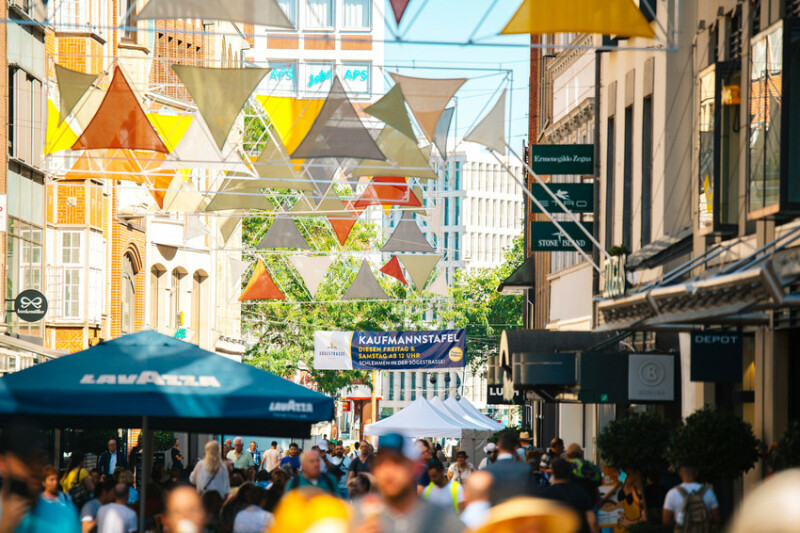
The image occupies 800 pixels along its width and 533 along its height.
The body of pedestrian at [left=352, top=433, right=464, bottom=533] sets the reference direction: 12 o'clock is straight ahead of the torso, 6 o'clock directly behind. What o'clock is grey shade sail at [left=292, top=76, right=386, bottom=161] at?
The grey shade sail is roughly at 6 o'clock from the pedestrian.

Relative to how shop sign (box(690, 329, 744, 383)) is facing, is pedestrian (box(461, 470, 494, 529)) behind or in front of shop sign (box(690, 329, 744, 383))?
in front

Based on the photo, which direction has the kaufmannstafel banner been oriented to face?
toward the camera

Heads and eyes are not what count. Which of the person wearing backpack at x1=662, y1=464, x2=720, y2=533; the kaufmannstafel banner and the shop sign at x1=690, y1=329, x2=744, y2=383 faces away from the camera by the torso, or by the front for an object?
the person wearing backpack

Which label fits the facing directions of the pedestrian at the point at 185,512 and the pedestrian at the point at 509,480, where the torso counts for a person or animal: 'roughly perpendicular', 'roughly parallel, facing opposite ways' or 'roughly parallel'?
roughly parallel, facing opposite ways

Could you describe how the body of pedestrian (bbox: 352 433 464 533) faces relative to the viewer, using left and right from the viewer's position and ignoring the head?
facing the viewer

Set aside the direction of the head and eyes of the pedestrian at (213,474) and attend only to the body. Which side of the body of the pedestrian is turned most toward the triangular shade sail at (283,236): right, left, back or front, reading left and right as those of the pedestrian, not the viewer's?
front

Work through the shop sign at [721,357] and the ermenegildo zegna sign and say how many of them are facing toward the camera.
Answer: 2

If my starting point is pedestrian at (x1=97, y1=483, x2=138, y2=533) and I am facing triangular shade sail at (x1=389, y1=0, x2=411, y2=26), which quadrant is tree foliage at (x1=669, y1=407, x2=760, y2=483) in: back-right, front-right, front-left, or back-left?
front-right

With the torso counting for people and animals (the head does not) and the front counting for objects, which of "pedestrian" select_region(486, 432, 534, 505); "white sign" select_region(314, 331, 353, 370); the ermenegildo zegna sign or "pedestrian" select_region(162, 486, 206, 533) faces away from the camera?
"pedestrian" select_region(486, 432, 534, 505)

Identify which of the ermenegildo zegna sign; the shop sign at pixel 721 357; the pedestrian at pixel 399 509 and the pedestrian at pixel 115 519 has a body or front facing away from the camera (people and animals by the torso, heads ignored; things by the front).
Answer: the pedestrian at pixel 115 519

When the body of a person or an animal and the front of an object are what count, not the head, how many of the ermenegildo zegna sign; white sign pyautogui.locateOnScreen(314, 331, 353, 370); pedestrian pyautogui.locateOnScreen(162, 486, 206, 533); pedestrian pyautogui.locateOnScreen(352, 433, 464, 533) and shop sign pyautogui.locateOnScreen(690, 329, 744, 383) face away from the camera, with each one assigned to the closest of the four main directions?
0

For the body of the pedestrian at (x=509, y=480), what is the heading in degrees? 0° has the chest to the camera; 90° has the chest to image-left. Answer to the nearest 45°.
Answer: approximately 180°

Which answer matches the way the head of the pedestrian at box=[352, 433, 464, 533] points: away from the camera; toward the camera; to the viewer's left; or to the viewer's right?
toward the camera

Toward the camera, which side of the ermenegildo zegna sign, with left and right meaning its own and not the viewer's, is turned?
front

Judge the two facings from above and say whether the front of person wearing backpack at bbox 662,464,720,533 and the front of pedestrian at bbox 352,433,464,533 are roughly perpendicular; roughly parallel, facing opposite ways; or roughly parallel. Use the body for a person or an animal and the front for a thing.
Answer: roughly parallel, facing opposite ways

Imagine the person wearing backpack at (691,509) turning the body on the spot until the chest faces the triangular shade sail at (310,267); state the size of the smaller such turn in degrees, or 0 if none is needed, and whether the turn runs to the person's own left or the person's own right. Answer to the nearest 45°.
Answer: approximately 45° to the person's own left

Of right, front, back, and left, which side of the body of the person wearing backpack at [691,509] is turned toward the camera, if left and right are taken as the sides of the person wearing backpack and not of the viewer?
back

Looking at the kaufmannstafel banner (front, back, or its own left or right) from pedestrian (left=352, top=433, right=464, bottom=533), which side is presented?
front
